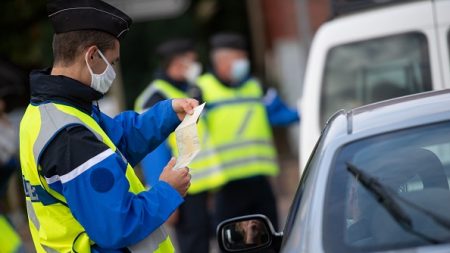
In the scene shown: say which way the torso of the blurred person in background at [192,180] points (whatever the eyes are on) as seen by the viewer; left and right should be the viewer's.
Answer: facing the viewer and to the right of the viewer

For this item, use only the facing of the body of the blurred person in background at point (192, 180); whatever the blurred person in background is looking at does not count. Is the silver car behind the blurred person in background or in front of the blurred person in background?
in front

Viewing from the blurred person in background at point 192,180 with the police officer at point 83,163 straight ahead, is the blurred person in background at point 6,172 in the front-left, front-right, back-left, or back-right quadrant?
front-right

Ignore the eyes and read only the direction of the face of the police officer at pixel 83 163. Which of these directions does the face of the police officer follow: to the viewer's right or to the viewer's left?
to the viewer's right
